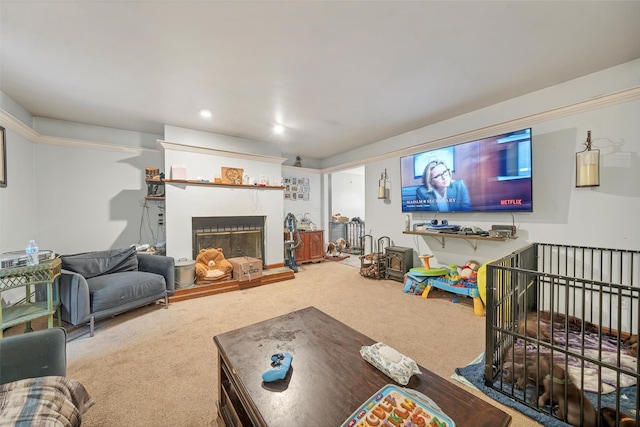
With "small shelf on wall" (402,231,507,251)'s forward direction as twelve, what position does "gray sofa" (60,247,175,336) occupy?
The gray sofa is roughly at 12 o'clock from the small shelf on wall.

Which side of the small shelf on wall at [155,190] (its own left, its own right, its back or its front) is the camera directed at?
front

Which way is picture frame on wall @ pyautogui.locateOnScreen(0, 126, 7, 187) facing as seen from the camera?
to the viewer's right

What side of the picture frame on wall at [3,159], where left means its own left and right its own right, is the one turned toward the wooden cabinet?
front

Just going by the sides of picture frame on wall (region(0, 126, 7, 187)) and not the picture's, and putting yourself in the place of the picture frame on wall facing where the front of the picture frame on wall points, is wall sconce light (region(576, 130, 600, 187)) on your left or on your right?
on your right

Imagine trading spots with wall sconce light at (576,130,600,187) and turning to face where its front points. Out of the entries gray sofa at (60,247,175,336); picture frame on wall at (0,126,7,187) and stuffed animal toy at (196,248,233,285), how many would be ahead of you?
3

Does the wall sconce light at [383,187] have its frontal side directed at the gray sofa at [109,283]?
yes

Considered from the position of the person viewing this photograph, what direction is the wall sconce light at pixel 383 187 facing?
facing the viewer and to the left of the viewer

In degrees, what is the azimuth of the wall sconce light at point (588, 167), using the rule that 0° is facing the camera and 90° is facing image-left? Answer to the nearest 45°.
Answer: approximately 45°

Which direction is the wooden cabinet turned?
toward the camera

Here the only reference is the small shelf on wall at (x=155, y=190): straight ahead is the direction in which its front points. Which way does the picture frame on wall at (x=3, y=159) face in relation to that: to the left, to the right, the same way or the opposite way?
to the left
